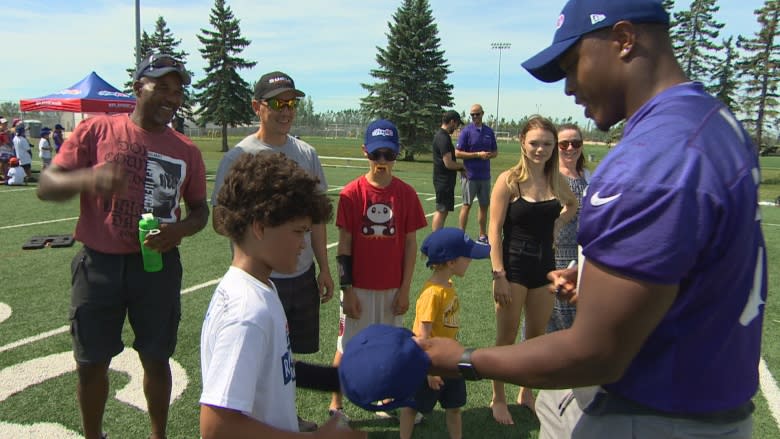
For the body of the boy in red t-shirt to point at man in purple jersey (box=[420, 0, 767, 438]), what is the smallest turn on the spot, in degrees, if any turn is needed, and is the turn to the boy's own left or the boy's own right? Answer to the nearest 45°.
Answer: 0° — they already face them

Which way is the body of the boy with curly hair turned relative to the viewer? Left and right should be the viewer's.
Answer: facing to the right of the viewer

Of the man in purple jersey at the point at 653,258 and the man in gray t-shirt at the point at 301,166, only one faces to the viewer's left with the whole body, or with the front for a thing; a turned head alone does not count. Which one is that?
the man in purple jersey

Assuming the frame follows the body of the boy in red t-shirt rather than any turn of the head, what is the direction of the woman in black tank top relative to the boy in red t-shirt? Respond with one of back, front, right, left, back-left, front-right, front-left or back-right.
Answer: left

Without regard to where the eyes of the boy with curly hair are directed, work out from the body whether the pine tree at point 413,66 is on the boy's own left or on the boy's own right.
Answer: on the boy's own left

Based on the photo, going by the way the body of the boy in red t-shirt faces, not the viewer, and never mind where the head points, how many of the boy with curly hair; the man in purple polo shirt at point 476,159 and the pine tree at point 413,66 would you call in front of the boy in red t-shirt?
1

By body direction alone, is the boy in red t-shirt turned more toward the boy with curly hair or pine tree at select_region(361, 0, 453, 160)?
the boy with curly hair

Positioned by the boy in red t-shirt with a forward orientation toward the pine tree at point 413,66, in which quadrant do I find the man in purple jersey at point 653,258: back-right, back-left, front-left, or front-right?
back-right

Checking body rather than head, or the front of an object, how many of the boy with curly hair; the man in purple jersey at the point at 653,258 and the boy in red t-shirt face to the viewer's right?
1

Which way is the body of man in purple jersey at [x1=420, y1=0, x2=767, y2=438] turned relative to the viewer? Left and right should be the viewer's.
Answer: facing to the left of the viewer

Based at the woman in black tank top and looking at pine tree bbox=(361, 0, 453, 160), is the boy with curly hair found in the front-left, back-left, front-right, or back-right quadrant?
back-left
